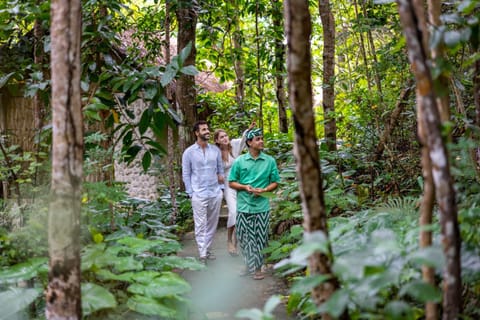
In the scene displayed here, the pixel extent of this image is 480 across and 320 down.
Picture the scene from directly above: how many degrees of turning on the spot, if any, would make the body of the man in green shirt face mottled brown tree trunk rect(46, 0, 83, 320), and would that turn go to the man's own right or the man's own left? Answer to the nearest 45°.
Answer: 0° — they already face it

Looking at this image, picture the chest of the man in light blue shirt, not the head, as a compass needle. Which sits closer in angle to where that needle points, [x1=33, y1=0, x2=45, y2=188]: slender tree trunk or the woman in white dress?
the slender tree trunk

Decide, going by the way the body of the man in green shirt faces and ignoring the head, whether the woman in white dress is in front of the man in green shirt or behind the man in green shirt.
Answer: behind

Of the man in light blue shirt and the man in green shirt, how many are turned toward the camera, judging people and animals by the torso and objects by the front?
2

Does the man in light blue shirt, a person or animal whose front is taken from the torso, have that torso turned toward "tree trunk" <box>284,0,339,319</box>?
yes

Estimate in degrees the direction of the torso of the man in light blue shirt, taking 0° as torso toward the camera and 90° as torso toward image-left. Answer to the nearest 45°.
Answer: approximately 0°

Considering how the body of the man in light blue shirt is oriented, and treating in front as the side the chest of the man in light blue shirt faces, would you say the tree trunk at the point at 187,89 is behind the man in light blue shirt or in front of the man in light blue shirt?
behind

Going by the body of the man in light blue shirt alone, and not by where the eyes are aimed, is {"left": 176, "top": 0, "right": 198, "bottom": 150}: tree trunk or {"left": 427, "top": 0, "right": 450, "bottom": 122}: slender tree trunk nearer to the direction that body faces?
the slender tree trunk

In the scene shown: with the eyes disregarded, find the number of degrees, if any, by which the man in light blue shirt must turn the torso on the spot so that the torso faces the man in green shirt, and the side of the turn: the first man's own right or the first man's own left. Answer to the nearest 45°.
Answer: approximately 45° to the first man's own left

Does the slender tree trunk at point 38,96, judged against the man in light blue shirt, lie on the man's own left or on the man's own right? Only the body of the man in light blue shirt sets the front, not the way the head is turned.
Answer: on the man's own right
